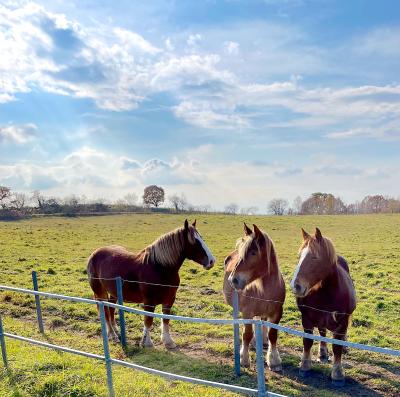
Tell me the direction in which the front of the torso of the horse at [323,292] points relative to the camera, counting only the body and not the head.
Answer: toward the camera

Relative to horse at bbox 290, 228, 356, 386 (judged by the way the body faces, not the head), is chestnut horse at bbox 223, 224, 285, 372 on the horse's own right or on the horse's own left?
on the horse's own right

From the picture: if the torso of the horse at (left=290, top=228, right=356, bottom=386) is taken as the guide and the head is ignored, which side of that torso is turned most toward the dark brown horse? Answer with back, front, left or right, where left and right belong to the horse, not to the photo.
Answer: right
